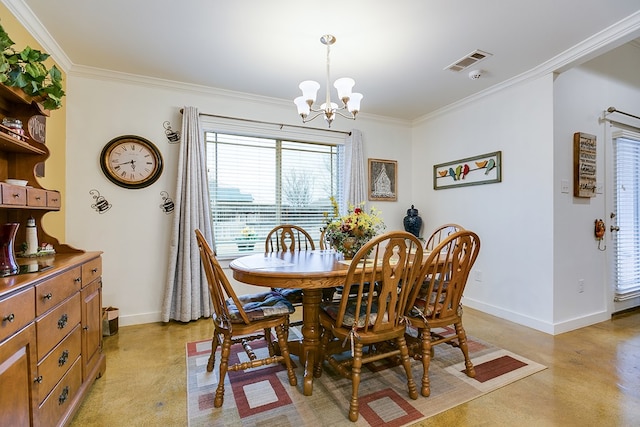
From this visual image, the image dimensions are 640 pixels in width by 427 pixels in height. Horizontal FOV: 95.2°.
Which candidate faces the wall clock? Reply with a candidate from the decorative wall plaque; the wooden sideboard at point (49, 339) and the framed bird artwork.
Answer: the framed bird artwork

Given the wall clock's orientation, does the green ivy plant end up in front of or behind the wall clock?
in front

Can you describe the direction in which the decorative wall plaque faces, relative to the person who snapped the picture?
facing the viewer and to the right of the viewer

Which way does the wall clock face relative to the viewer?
toward the camera

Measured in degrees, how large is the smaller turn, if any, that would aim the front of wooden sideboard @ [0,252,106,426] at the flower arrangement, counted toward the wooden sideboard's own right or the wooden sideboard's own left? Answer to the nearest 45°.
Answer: approximately 45° to the wooden sideboard's own left

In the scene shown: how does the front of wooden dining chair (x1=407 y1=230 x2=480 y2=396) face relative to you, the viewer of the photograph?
facing away from the viewer and to the left of the viewer

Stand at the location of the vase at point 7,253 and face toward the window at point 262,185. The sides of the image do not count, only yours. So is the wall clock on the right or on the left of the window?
left

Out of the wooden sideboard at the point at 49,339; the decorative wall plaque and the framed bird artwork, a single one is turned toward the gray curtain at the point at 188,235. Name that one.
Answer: the framed bird artwork

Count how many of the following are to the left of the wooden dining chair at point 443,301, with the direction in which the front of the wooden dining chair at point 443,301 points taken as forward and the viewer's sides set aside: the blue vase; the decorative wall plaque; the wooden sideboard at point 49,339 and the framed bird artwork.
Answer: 1

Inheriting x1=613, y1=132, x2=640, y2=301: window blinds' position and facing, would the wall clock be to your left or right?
on your right

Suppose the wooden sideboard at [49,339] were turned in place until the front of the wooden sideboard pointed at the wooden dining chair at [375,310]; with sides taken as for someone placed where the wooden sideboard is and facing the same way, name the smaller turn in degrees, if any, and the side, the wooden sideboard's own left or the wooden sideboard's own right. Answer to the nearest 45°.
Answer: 0° — it already faces it

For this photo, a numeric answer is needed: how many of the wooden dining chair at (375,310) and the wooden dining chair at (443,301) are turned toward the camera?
0

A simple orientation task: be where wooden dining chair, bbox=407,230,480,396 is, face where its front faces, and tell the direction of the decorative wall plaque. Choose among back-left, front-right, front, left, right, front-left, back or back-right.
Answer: right

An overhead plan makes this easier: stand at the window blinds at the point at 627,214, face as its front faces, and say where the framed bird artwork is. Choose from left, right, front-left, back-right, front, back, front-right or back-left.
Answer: right
